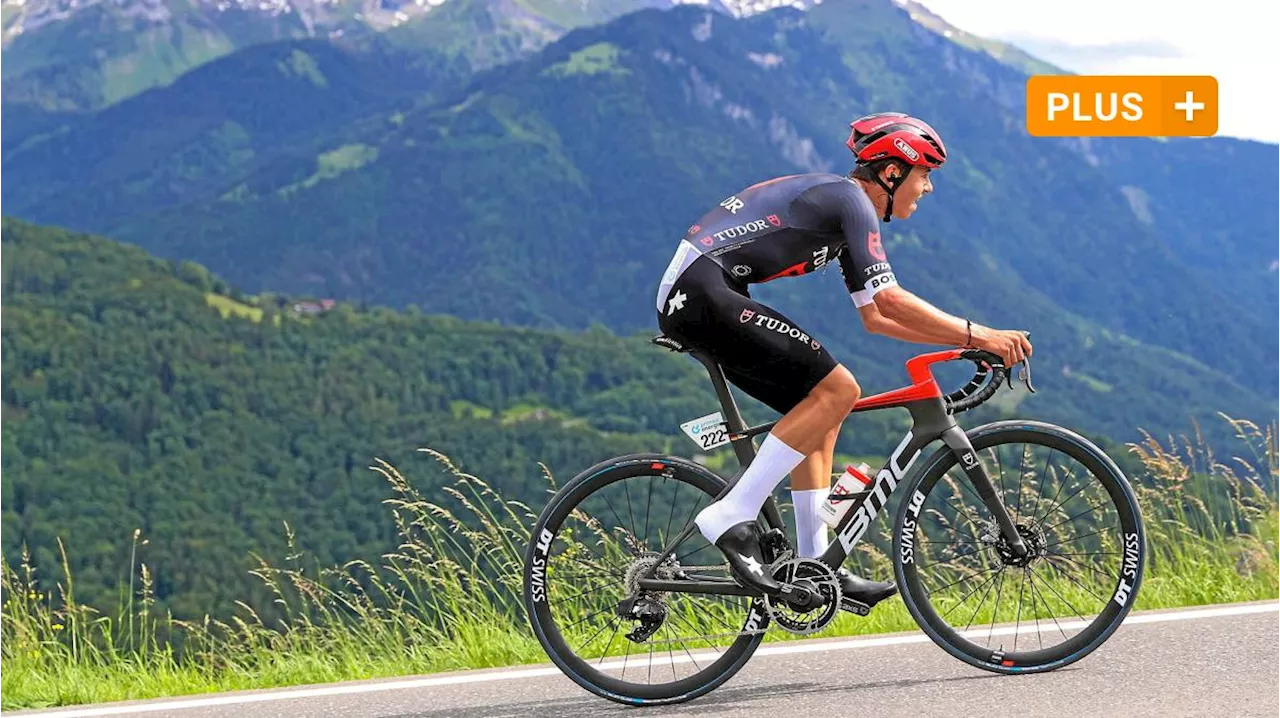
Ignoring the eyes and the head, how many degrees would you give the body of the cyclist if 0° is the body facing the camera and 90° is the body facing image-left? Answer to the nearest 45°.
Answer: approximately 270°

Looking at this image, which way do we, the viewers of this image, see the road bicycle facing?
facing to the right of the viewer

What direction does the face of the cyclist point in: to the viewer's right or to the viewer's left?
to the viewer's right
